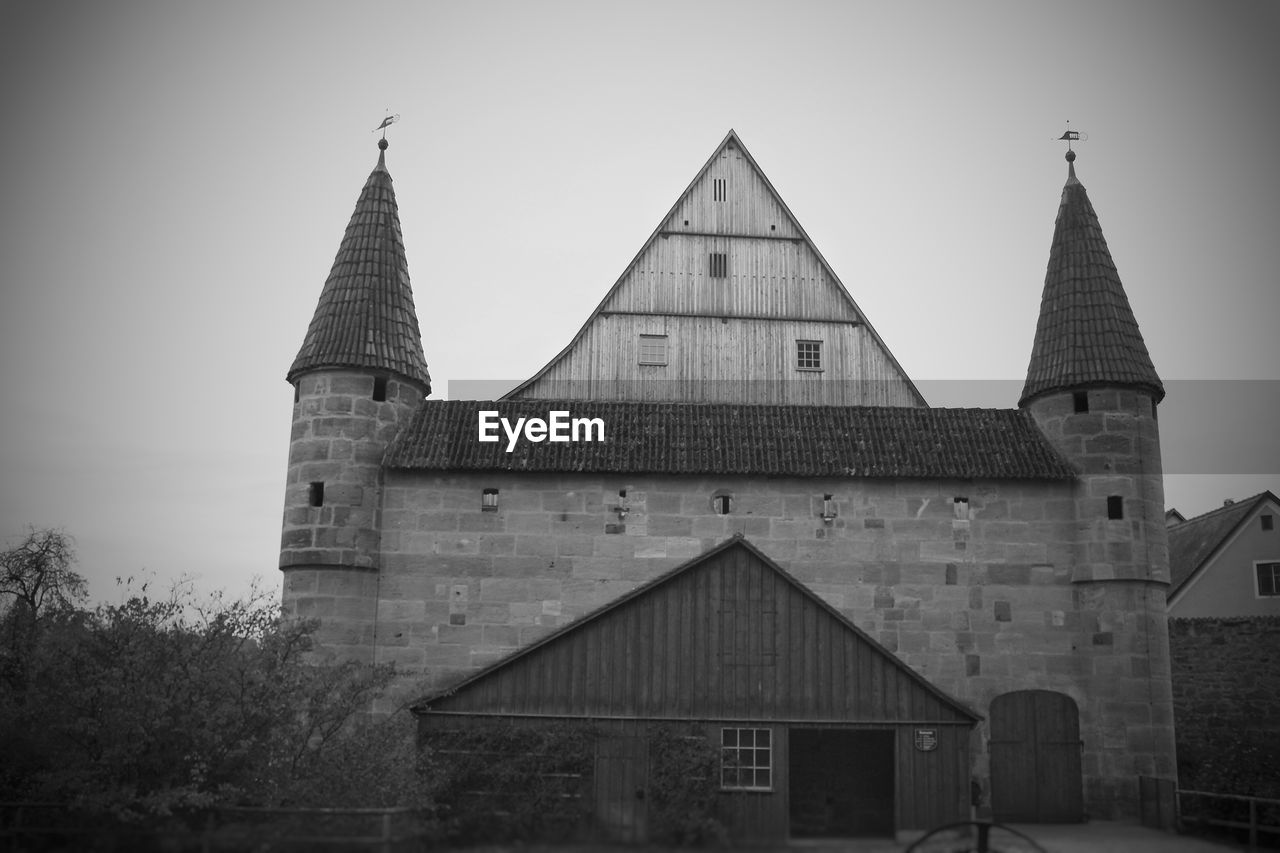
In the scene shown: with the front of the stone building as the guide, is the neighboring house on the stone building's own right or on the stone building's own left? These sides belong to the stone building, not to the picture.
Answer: on the stone building's own left

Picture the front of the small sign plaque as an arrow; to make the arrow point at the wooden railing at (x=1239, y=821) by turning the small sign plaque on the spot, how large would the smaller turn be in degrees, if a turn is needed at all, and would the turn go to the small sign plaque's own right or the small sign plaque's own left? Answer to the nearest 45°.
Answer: approximately 90° to the small sign plaque's own left

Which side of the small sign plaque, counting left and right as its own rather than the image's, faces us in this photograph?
front

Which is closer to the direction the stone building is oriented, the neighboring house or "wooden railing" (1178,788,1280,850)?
the wooden railing

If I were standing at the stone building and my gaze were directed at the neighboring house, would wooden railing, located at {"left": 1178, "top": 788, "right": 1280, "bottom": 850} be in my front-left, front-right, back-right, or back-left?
front-right

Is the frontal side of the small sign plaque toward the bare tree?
no

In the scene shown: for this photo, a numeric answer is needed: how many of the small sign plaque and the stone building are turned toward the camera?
2

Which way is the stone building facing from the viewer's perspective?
toward the camera

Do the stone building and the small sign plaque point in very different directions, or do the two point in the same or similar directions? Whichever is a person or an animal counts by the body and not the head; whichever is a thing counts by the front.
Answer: same or similar directions

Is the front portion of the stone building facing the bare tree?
no

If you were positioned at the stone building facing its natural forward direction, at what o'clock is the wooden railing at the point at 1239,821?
The wooden railing is roughly at 10 o'clock from the stone building.
